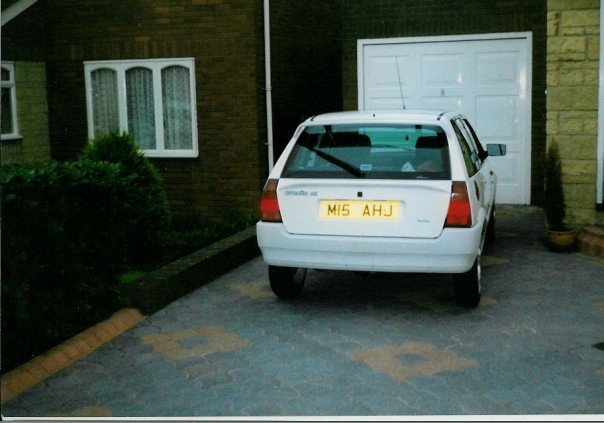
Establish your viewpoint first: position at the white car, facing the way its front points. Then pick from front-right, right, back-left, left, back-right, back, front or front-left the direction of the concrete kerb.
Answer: left

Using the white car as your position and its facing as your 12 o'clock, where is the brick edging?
The brick edging is roughly at 8 o'clock from the white car.

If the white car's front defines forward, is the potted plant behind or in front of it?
in front

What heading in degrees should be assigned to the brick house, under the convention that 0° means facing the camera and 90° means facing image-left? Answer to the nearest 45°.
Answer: approximately 0°

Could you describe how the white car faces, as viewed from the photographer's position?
facing away from the viewer

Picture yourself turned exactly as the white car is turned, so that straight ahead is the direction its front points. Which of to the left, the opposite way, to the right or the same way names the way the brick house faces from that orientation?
the opposite way

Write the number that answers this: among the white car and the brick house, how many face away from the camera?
1

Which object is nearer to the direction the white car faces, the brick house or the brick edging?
the brick house

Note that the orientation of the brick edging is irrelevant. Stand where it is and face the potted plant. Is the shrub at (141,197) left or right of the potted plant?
left

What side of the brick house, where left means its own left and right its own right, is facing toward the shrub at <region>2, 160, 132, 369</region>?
front

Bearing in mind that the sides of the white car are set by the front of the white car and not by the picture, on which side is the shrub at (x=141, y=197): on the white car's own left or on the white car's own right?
on the white car's own left

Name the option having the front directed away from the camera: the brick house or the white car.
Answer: the white car

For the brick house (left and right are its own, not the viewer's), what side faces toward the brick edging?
front

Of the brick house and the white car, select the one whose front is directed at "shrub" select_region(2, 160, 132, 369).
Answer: the brick house
